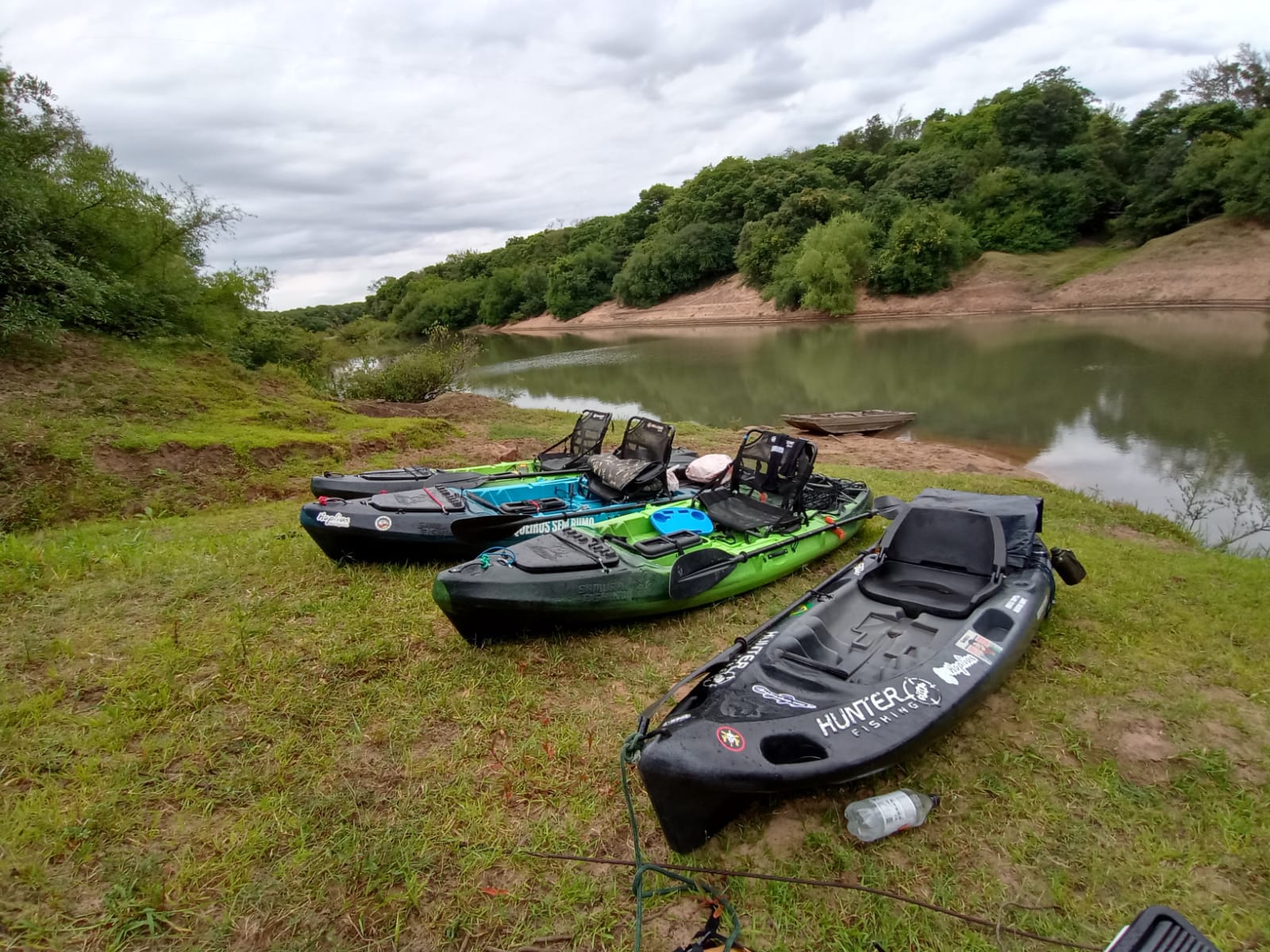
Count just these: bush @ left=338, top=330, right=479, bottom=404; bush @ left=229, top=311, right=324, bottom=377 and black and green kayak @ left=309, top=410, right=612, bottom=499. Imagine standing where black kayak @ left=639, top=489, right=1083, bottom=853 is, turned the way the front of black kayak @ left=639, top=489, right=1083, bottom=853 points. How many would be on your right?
3

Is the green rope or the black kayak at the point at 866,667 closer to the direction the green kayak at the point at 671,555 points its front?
the green rope

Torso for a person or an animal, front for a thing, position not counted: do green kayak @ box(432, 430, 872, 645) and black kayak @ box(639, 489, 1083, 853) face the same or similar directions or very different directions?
same or similar directions

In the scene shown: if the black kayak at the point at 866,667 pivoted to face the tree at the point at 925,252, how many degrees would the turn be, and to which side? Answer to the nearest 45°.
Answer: approximately 135° to its right

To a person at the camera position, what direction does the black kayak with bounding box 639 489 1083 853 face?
facing the viewer and to the left of the viewer

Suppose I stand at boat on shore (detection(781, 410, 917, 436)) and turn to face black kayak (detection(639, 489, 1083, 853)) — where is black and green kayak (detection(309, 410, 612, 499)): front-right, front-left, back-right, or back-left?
front-right

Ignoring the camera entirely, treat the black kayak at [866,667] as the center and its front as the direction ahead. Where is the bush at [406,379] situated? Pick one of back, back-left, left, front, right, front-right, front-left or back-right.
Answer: right

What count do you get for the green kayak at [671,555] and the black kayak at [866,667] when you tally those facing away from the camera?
0

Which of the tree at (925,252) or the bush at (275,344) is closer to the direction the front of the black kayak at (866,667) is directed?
the bush

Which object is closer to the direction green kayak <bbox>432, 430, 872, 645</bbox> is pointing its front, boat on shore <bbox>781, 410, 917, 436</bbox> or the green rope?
the green rope

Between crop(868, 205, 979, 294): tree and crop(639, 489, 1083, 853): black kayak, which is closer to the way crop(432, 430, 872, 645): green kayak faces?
the black kayak

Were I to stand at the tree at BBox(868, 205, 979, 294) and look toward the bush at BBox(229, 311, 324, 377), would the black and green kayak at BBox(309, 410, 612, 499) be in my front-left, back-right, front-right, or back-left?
front-left

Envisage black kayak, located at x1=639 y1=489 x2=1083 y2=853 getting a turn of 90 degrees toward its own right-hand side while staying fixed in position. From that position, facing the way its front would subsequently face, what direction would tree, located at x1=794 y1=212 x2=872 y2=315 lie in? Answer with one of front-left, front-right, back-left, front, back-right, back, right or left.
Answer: front-right

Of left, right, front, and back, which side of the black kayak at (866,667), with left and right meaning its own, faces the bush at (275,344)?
right
